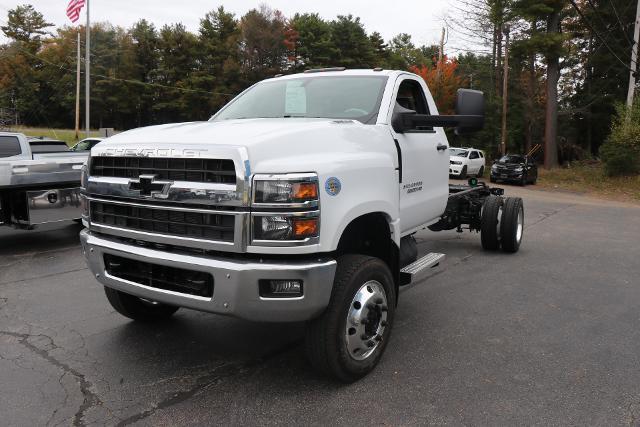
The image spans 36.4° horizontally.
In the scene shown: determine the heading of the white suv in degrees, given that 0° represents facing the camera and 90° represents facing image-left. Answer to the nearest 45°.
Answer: approximately 45°

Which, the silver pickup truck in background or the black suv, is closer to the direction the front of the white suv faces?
the silver pickup truck in background

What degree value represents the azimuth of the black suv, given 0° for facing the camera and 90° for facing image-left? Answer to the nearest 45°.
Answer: approximately 45°

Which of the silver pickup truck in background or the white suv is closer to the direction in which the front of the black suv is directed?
the silver pickup truck in background

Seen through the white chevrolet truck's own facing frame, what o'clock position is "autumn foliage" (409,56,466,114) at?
The autumn foliage is roughly at 5 o'clock from the white chevrolet truck.

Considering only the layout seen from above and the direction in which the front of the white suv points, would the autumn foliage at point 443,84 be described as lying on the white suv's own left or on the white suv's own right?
on the white suv's own right

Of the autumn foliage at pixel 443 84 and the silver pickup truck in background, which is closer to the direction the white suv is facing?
the silver pickup truck in background

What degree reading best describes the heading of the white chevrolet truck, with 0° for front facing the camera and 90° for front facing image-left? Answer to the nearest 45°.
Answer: approximately 45°
